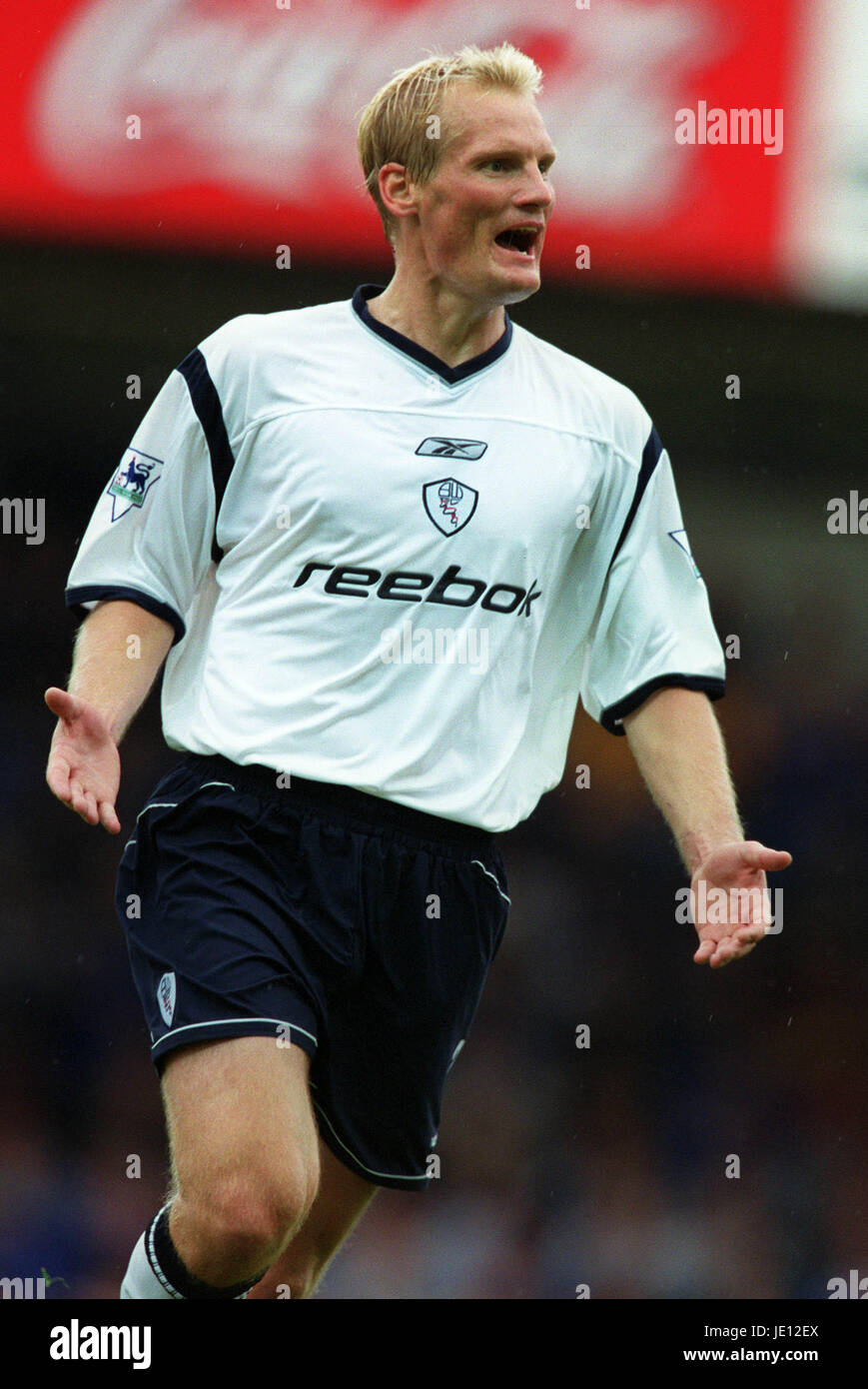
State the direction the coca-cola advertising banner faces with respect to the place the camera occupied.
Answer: facing the viewer

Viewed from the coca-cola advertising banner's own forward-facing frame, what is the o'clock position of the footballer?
The footballer is roughly at 12 o'clock from the coca-cola advertising banner.
